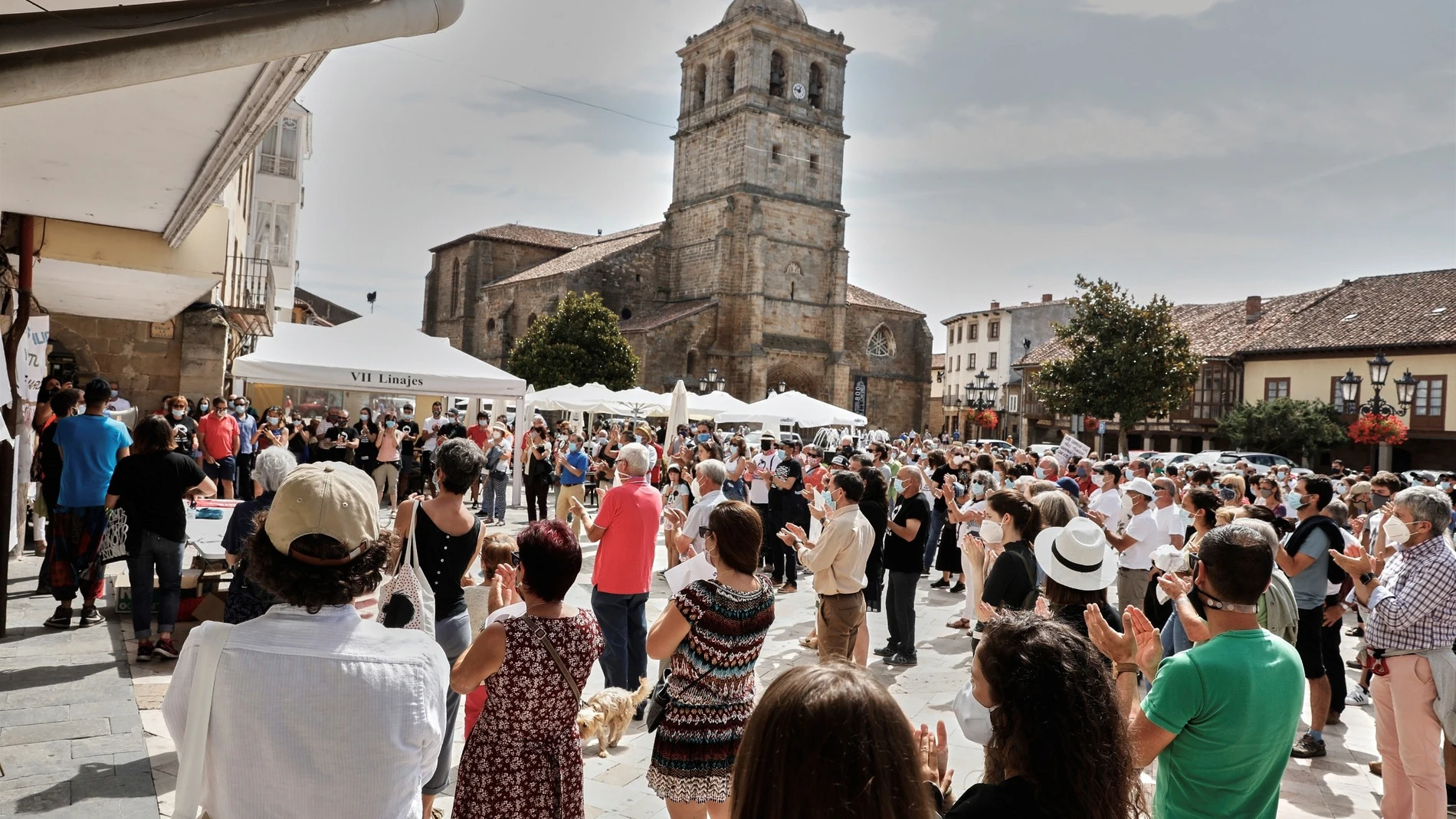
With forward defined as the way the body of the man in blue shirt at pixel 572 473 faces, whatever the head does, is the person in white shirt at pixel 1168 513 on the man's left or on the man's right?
on the man's left

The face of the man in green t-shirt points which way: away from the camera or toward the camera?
away from the camera

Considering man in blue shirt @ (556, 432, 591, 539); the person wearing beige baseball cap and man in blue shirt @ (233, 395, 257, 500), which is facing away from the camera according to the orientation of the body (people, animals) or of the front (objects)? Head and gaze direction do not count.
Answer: the person wearing beige baseball cap

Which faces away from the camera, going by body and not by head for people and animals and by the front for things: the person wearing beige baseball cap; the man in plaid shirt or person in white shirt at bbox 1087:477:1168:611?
the person wearing beige baseball cap

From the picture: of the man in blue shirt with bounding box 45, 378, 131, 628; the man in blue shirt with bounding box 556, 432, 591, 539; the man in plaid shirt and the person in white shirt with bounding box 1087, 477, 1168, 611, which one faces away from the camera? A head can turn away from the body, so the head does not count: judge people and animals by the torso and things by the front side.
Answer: the man in blue shirt with bounding box 45, 378, 131, 628

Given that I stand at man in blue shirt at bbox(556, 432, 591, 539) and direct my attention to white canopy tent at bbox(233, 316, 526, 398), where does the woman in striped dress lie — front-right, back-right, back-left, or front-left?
back-left

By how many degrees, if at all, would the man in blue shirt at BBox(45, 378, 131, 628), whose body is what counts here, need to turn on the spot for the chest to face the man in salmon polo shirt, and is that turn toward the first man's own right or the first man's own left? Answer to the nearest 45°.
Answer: approximately 135° to the first man's own right

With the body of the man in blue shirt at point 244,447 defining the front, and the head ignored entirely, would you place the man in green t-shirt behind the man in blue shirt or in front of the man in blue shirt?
in front

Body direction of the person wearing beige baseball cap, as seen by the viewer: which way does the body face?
away from the camera

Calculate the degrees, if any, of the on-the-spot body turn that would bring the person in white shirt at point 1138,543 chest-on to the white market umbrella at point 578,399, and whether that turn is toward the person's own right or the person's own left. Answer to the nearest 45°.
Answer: approximately 45° to the person's own right

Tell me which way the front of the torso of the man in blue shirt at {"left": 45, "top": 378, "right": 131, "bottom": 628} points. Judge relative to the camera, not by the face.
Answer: away from the camera

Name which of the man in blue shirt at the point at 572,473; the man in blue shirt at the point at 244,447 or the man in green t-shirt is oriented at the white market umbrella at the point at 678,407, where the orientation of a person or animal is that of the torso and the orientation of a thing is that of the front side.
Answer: the man in green t-shirt

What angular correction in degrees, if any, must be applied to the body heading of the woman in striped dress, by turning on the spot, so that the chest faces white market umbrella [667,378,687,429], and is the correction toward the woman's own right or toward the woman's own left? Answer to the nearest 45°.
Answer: approximately 45° to the woman's own right

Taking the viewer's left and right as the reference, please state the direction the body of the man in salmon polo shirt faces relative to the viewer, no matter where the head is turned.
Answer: facing away from the viewer and to the left of the viewer
